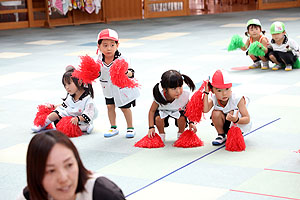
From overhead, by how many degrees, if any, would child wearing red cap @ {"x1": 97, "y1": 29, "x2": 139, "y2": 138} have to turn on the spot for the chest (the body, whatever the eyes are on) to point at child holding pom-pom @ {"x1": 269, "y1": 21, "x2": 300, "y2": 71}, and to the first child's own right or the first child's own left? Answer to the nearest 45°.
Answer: approximately 180°

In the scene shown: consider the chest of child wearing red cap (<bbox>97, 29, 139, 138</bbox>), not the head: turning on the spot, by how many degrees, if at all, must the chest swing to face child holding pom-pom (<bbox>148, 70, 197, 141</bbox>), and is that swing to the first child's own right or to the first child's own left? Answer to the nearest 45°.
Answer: approximately 90° to the first child's own left

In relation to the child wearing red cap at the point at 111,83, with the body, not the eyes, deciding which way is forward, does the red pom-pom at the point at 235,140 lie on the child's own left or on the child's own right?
on the child's own left

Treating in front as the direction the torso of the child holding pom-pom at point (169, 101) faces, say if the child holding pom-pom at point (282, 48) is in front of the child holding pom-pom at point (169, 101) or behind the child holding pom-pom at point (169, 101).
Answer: behind

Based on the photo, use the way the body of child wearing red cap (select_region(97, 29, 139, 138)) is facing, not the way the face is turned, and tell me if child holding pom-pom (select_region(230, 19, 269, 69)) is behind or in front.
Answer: behind

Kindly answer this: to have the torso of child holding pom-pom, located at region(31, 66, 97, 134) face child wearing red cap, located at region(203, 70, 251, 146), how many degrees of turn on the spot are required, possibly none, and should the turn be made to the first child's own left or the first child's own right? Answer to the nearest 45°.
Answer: approximately 90° to the first child's own left

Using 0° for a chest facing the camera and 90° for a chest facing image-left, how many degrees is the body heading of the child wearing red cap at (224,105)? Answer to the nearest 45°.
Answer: approximately 45°
